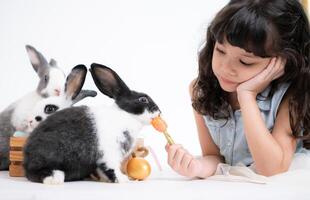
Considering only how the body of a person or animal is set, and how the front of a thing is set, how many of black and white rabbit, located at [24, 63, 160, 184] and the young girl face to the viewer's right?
1

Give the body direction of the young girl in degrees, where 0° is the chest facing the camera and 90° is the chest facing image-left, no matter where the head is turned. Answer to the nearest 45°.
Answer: approximately 45°

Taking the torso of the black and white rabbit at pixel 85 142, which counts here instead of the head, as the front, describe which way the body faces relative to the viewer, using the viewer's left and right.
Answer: facing to the right of the viewer

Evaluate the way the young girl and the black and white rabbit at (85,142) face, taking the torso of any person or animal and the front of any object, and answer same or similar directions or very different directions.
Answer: very different directions
